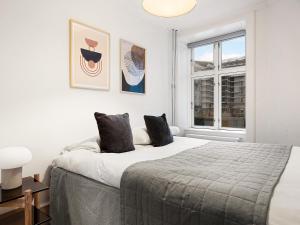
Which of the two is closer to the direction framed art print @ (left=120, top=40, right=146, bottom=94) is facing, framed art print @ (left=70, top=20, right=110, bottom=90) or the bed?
the bed

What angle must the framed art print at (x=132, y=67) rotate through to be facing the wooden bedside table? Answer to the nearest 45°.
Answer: approximately 90° to its right

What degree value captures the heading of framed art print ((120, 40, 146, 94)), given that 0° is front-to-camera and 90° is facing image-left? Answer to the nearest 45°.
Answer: approximately 315°

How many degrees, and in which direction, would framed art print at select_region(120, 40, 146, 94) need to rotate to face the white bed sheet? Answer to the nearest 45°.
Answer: approximately 45° to its right

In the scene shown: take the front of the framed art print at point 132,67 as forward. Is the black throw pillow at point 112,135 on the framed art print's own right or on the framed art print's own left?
on the framed art print's own right

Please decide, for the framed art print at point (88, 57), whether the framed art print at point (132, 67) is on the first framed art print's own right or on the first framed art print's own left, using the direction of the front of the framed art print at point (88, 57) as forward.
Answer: on the first framed art print's own left

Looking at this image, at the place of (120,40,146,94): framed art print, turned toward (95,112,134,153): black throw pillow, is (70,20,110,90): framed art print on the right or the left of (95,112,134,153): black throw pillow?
right
